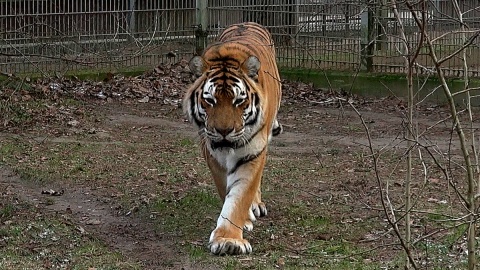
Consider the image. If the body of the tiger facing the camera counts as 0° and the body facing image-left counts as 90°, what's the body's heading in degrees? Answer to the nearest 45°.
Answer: approximately 0°

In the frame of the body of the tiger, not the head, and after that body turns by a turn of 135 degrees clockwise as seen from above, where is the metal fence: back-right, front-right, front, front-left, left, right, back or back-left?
front-right
